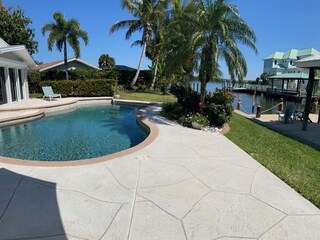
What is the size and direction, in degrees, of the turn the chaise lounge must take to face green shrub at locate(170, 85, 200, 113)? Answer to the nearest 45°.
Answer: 0° — it already faces it

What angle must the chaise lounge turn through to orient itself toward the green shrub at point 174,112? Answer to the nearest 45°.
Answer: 0° — it already faces it

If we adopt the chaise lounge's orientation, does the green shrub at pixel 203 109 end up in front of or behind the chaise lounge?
in front

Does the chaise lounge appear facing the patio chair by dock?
yes

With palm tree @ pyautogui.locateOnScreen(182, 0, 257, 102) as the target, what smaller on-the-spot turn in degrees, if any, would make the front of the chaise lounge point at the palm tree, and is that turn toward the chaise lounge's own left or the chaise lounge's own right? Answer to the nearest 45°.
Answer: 0° — it already faces it

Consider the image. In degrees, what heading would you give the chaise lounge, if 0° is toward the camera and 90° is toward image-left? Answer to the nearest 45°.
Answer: approximately 315°

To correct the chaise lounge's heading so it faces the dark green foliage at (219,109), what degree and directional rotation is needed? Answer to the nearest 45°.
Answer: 0° — it already faces it

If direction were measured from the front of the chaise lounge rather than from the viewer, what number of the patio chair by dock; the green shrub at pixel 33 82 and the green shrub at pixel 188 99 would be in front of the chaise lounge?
2
